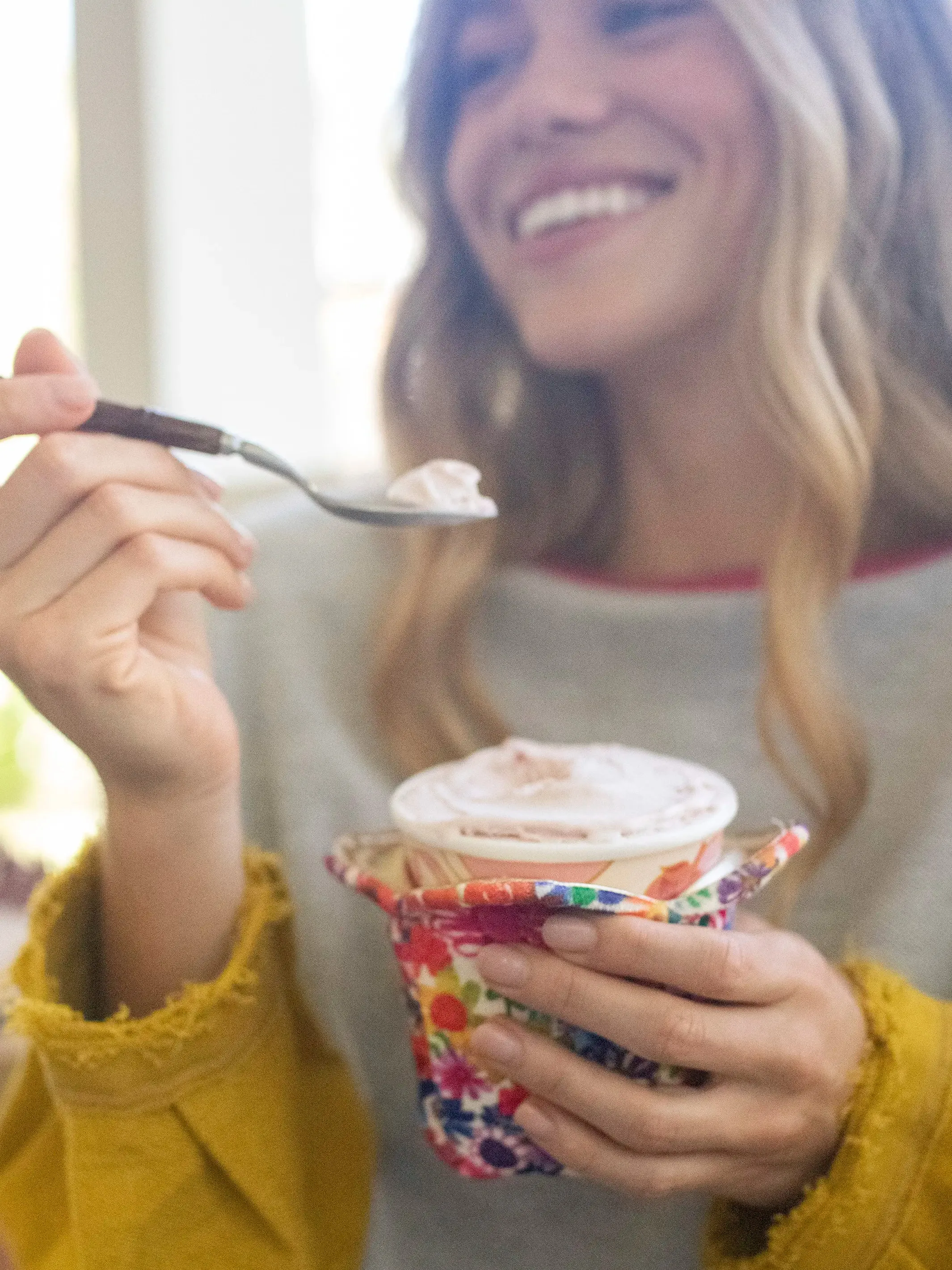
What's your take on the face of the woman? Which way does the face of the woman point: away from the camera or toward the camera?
toward the camera

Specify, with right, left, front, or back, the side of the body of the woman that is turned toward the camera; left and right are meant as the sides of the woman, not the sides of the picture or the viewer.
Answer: front
